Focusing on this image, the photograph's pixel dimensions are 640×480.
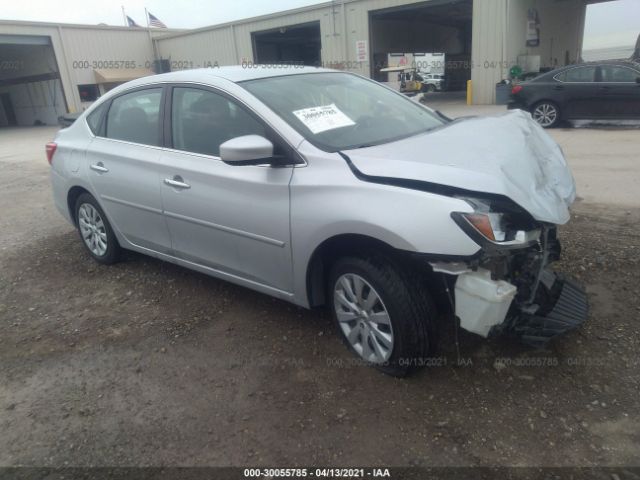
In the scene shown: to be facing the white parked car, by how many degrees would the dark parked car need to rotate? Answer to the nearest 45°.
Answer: approximately 90° to its left

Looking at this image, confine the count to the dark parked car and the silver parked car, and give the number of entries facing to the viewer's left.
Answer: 0

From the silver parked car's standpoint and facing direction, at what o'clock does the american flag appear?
The american flag is roughly at 7 o'clock from the silver parked car.

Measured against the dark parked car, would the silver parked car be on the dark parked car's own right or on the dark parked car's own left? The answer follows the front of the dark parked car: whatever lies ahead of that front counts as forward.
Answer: on the dark parked car's own right

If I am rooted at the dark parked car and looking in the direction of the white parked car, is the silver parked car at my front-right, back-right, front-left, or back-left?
back-left

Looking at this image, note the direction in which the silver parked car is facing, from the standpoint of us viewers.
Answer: facing the viewer and to the right of the viewer

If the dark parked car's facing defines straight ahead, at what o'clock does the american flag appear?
The american flag is roughly at 7 o'clock from the dark parked car.

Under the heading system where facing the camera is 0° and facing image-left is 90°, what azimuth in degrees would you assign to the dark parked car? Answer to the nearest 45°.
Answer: approximately 270°
